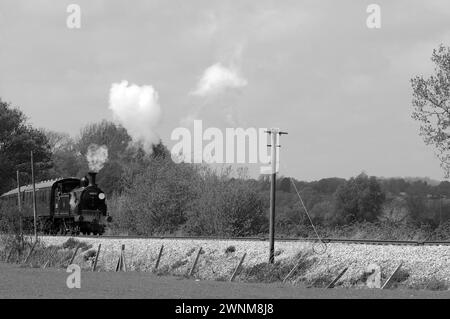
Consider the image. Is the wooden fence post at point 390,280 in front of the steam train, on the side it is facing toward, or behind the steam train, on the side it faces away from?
in front

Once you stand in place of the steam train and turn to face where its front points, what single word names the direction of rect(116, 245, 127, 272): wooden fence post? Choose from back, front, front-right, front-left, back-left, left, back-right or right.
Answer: front-right

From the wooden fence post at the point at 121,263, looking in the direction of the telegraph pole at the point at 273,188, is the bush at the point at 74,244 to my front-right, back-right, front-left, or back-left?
back-left

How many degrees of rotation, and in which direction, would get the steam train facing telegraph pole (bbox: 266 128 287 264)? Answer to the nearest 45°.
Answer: approximately 45° to its right

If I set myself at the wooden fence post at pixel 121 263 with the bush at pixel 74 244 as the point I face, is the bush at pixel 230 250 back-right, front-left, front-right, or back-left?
back-right

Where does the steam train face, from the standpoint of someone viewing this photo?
facing the viewer and to the right of the viewer

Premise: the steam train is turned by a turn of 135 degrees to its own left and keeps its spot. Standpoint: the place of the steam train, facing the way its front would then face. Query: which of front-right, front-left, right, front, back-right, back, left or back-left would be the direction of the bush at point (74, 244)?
back
